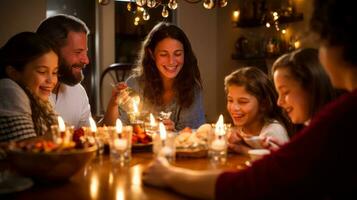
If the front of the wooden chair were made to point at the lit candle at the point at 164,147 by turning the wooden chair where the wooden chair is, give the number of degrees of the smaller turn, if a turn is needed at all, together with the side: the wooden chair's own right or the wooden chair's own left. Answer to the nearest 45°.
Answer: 0° — it already faces it

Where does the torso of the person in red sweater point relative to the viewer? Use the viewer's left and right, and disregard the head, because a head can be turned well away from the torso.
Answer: facing away from the viewer and to the left of the viewer

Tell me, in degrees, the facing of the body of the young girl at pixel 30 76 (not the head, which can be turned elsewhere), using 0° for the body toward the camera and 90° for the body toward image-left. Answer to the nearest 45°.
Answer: approximately 315°

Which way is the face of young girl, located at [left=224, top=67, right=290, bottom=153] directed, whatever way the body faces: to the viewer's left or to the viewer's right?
to the viewer's left

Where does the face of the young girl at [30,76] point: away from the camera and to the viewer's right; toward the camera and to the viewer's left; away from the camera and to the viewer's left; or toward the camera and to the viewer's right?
toward the camera and to the viewer's right

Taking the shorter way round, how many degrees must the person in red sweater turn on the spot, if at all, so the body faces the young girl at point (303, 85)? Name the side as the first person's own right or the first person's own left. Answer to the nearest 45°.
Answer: approximately 45° to the first person's own right

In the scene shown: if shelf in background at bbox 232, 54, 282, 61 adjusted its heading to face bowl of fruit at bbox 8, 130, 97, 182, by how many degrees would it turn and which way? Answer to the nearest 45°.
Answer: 0° — it already faces it

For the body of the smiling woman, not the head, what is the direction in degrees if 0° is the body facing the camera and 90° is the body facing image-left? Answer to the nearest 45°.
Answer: approximately 0°
